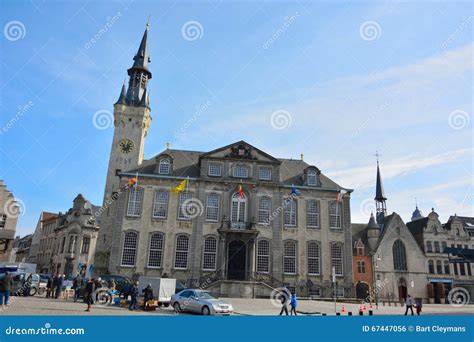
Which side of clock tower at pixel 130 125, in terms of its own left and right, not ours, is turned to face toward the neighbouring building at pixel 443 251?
left

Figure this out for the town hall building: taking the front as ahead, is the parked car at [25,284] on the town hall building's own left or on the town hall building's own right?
on the town hall building's own right

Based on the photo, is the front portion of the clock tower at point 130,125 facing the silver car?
yes

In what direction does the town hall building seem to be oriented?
toward the camera

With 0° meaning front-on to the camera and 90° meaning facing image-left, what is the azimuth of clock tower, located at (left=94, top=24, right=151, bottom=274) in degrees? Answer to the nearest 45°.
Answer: approximately 0°

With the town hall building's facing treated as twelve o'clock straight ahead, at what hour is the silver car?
The silver car is roughly at 12 o'clock from the town hall building.

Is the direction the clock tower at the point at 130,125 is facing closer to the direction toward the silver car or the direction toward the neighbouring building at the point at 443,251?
the silver car

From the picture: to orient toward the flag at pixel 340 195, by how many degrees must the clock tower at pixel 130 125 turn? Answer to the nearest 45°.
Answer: approximately 45° to its left

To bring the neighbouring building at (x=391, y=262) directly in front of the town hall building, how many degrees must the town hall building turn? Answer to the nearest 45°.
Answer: approximately 135° to its left

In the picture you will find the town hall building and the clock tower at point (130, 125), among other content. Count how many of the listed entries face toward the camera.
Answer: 2
